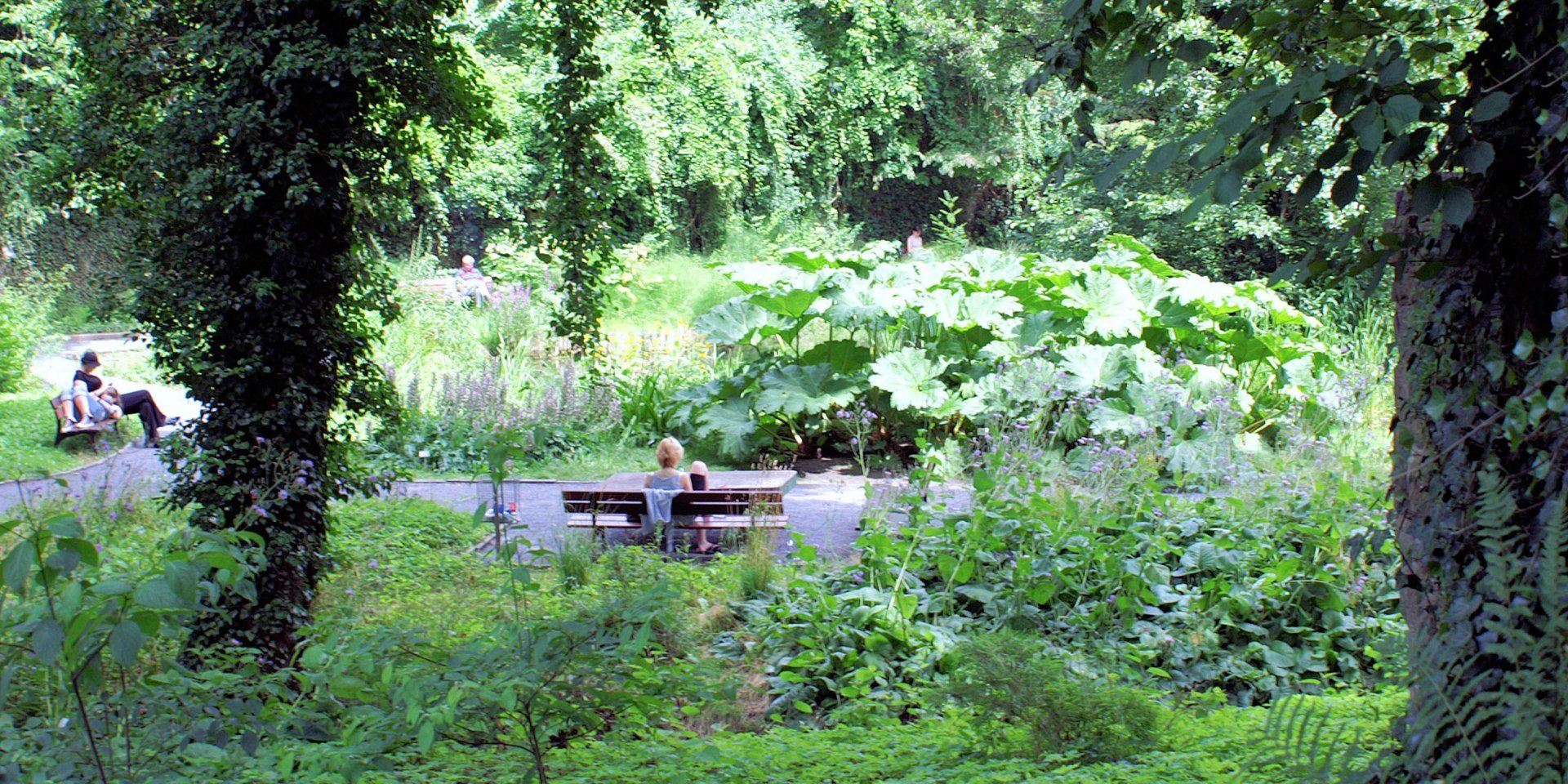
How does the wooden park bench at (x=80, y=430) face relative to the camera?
to the viewer's right

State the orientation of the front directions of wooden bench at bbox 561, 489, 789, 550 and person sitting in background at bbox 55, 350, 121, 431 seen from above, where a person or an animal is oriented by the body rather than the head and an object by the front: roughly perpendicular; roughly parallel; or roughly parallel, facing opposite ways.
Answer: roughly perpendicular

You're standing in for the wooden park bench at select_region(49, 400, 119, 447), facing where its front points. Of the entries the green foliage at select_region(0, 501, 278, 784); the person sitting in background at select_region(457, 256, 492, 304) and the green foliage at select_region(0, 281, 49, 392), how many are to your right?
1

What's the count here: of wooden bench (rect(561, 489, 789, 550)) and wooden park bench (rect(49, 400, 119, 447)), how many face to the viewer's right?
1

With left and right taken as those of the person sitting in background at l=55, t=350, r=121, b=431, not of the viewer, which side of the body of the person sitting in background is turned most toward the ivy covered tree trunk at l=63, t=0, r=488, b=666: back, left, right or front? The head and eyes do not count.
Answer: right

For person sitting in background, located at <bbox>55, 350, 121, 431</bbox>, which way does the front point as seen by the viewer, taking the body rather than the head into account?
to the viewer's right

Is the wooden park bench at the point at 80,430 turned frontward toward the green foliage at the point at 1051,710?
no

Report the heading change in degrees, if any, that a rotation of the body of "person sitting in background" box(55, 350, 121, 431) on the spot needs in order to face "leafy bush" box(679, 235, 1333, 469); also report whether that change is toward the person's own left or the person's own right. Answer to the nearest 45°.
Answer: approximately 45° to the person's own left

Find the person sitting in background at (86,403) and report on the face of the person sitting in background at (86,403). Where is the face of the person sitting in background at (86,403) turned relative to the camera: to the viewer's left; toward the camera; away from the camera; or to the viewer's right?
to the viewer's right

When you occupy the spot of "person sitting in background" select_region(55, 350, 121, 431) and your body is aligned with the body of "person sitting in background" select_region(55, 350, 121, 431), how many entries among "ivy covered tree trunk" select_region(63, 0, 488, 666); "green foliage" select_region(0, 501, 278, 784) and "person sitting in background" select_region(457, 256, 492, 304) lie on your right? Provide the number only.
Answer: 2

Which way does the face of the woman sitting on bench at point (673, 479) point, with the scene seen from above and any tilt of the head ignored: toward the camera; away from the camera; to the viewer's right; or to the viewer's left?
away from the camera

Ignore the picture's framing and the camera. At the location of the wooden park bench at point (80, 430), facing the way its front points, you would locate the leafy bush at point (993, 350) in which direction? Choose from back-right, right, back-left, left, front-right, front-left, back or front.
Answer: front-right

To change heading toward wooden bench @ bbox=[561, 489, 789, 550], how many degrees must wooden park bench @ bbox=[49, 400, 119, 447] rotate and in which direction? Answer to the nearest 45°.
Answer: approximately 45° to its right

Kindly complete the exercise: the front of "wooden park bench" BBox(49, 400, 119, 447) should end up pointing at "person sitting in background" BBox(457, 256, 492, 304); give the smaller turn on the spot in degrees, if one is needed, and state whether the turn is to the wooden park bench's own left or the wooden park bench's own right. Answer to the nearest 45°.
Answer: approximately 45° to the wooden park bench's own left
